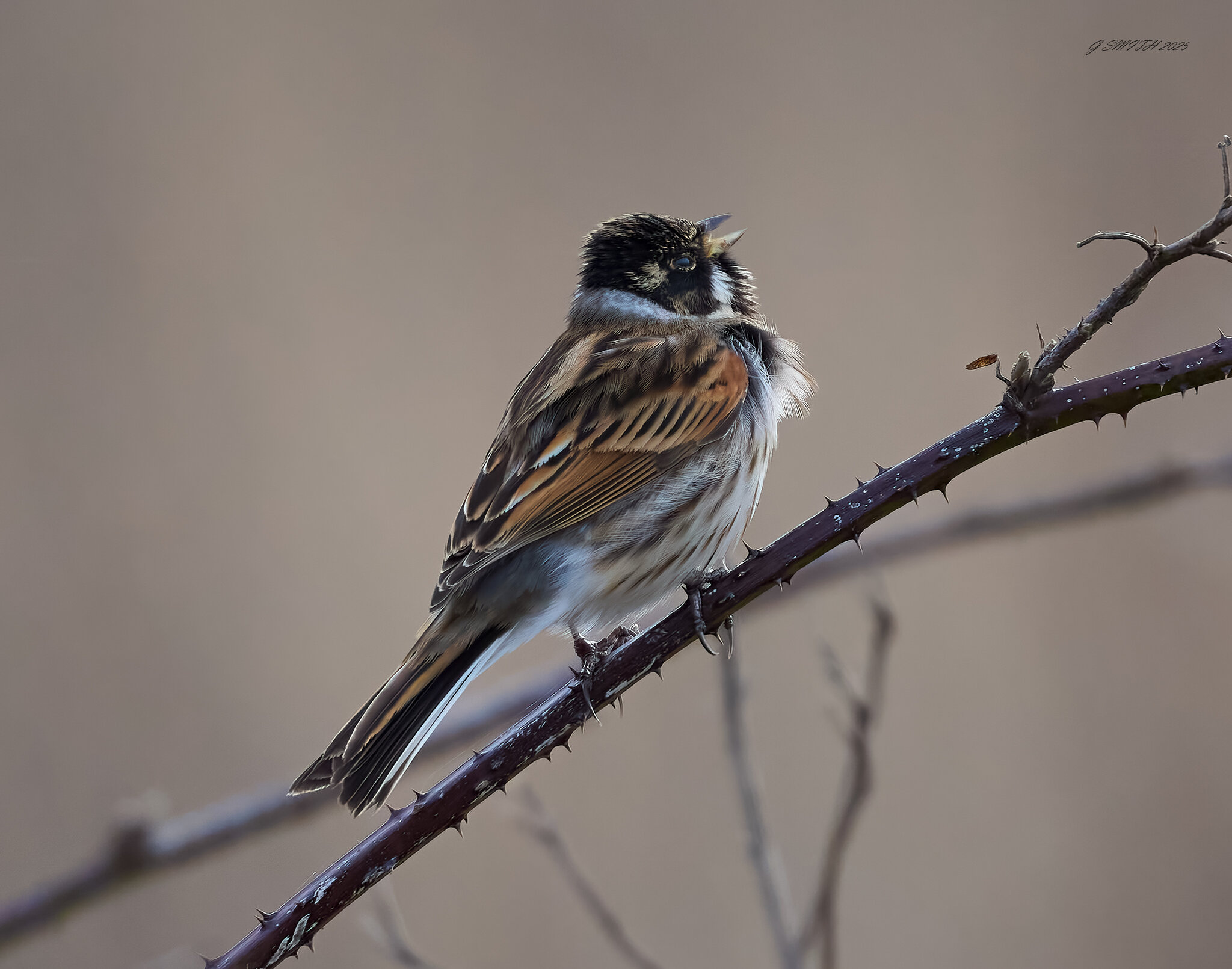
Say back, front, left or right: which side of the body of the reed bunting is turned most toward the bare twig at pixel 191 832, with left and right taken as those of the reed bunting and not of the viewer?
back

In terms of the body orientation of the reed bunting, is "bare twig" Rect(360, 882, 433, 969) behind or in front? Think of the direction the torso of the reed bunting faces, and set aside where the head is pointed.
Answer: behind

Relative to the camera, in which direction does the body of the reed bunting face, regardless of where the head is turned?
to the viewer's right
